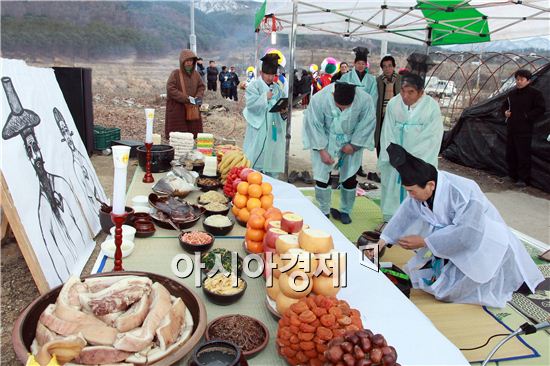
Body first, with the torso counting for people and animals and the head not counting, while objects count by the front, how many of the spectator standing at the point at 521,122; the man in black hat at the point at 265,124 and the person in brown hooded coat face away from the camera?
0

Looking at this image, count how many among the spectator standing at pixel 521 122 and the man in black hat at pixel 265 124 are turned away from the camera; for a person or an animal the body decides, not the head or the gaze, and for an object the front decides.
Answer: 0

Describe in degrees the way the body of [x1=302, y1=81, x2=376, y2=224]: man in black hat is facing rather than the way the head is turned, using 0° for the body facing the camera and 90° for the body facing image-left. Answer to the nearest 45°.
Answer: approximately 0°

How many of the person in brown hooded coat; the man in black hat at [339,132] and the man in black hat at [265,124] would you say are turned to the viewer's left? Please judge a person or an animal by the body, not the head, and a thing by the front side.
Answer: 0

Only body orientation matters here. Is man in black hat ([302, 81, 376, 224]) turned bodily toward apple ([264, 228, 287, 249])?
yes

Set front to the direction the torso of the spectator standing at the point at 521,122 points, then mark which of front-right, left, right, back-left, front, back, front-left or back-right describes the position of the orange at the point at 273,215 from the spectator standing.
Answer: front-left

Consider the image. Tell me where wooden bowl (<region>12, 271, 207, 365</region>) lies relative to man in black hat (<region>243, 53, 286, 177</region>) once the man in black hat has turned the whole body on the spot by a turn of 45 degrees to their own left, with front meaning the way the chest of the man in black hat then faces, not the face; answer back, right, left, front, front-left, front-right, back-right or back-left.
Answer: right

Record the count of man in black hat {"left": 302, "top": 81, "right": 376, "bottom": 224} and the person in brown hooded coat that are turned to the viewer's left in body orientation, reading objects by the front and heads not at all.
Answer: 0

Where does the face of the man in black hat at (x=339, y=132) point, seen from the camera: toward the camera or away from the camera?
toward the camera

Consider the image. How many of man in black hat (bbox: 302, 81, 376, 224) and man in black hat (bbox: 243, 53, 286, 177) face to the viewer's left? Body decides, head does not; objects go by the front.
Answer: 0

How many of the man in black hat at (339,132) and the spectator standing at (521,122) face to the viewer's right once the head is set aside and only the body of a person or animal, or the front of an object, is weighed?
0

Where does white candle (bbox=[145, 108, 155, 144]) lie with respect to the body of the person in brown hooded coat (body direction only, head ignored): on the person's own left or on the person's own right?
on the person's own right

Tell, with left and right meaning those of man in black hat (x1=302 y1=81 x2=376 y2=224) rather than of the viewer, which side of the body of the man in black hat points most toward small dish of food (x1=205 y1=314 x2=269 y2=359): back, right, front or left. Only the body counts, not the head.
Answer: front

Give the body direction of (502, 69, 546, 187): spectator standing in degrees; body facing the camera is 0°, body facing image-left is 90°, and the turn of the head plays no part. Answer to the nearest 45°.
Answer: approximately 45°

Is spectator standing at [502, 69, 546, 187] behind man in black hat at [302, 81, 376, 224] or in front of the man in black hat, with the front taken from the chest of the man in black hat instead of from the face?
behind

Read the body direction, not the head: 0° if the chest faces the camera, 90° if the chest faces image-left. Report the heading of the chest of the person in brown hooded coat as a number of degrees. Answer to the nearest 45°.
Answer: approximately 315°
